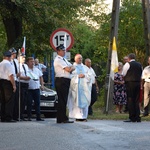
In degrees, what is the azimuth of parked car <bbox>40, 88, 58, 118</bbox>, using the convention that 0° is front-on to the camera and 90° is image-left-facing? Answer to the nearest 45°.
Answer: approximately 0°

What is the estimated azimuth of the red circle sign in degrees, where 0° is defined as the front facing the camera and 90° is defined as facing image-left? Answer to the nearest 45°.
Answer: approximately 0°
